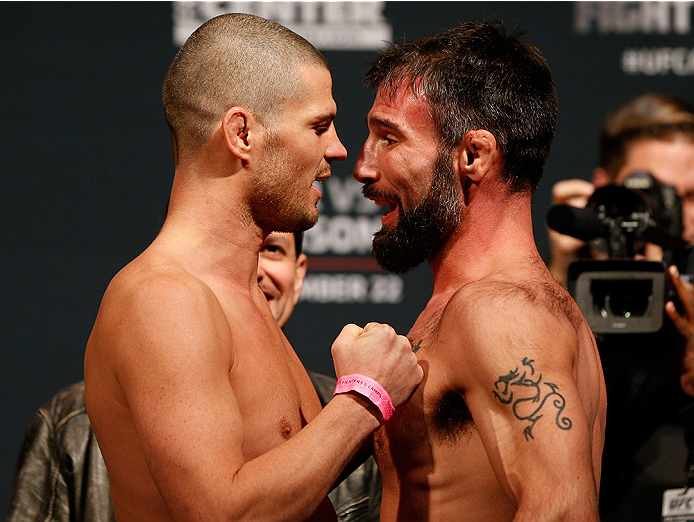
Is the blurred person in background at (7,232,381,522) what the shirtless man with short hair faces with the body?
no

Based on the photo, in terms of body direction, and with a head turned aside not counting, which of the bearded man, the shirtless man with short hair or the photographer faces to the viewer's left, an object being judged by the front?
the bearded man

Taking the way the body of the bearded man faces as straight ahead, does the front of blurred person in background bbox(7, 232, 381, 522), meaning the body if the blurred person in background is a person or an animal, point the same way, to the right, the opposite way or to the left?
to the left

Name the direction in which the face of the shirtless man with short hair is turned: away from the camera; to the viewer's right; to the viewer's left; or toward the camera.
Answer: to the viewer's right

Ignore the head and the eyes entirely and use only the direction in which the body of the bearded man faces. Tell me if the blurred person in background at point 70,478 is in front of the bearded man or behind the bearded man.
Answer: in front

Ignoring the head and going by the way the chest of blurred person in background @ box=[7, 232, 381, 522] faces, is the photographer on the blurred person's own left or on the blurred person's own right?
on the blurred person's own left

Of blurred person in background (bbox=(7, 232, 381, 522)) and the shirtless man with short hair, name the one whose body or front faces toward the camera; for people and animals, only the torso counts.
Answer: the blurred person in background

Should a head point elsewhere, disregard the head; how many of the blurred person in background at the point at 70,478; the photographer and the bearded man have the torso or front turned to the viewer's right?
0

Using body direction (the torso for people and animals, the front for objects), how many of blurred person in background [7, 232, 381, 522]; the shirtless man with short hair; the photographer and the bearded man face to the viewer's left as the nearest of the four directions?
1

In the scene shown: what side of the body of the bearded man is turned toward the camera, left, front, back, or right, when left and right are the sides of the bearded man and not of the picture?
left

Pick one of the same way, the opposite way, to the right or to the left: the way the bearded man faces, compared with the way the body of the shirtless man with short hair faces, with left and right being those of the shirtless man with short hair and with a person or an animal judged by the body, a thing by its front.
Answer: the opposite way

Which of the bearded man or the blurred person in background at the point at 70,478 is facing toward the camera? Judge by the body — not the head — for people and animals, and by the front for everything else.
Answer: the blurred person in background

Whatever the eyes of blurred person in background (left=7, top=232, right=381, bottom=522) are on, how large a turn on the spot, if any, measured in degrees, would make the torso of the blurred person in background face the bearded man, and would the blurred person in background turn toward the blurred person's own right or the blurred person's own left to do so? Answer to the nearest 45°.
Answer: approximately 45° to the blurred person's own left

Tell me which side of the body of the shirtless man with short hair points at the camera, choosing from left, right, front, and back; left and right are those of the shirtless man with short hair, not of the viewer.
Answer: right

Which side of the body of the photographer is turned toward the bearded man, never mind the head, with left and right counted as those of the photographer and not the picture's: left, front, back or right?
front

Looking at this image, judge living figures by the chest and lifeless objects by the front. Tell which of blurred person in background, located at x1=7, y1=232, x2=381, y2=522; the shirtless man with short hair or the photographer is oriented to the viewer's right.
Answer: the shirtless man with short hair

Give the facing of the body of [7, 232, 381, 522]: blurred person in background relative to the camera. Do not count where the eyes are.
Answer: toward the camera
